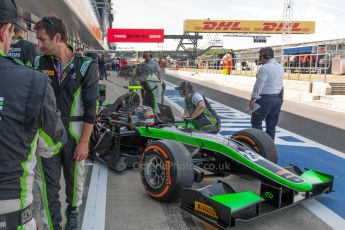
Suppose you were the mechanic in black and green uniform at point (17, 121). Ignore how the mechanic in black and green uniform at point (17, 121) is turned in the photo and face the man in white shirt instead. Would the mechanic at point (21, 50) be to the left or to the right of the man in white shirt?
left

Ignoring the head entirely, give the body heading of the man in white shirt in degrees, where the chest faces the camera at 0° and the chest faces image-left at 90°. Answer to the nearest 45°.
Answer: approximately 135°

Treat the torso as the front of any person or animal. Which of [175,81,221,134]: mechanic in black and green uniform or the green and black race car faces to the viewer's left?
the mechanic in black and green uniform

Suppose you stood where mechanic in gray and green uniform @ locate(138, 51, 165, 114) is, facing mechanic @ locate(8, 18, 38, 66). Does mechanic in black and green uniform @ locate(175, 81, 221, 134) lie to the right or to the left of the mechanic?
left

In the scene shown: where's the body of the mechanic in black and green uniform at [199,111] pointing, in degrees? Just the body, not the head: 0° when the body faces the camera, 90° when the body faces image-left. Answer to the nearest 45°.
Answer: approximately 90°

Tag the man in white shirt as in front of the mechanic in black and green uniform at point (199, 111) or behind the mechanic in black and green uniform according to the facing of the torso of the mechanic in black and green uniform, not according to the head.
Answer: behind

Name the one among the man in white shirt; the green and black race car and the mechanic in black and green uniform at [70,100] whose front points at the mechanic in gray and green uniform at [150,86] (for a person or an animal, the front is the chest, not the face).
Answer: the man in white shirt

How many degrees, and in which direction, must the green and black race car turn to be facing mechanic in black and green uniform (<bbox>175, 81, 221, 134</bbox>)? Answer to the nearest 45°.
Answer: approximately 135° to its left

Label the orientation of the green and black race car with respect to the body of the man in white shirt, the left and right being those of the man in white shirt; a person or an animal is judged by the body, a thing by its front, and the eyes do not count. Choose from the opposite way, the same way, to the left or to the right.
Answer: the opposite way

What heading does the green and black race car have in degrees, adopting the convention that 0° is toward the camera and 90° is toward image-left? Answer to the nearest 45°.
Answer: approximately 315°
